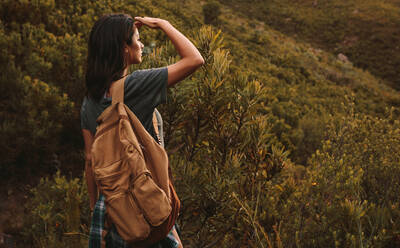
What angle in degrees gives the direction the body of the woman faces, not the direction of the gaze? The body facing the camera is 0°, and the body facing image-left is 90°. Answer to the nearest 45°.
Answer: approximately 225°

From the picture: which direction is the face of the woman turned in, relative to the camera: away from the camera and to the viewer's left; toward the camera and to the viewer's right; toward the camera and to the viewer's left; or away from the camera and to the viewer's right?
away from the camera and to the viewer's right
